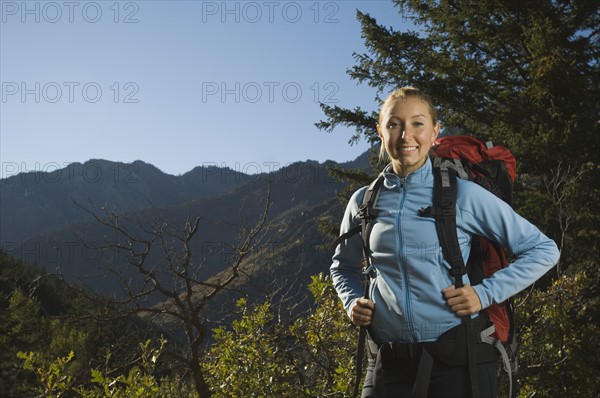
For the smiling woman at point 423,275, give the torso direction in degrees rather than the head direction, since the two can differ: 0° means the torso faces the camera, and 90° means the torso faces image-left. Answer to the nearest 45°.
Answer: approximately 45°

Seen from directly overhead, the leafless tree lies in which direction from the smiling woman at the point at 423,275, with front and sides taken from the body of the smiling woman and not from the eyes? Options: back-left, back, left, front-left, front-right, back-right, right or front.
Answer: right
